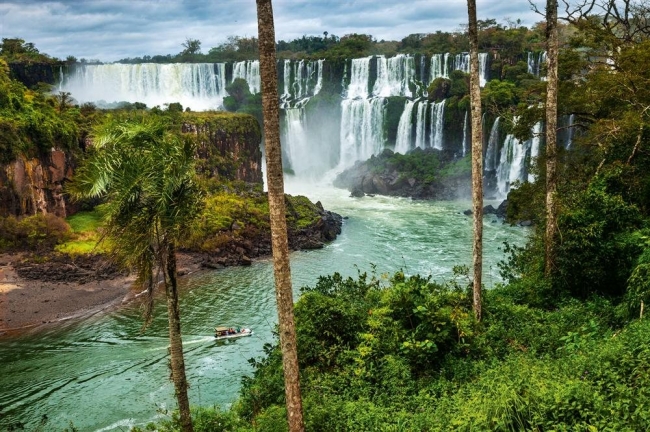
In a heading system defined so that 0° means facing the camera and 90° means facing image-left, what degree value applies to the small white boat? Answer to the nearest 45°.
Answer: approximately 270°

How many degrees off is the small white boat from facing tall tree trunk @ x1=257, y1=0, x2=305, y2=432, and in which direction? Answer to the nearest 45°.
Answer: approximately 90° to its right

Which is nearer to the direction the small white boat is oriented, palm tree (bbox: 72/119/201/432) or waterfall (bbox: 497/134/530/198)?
the waterfall

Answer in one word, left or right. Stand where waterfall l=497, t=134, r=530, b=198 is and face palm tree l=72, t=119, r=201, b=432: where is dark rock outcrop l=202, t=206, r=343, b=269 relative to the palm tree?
right

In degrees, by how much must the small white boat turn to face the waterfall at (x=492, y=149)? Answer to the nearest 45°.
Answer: approximately 45° to its left

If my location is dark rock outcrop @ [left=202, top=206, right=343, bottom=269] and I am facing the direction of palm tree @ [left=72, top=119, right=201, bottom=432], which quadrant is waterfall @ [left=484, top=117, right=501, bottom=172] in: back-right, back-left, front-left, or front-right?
back-left

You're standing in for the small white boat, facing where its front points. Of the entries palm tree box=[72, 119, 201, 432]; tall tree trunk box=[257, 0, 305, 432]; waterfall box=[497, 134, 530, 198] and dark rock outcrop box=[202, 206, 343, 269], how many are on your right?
2

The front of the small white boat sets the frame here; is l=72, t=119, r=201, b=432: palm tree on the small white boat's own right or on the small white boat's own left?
on the small white boat's own right

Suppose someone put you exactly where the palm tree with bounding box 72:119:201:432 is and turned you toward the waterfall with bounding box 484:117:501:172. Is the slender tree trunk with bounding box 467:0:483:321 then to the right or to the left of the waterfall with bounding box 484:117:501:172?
right

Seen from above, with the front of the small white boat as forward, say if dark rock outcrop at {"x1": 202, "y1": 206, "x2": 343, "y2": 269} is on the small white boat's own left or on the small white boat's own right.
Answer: on the small white boat's own left

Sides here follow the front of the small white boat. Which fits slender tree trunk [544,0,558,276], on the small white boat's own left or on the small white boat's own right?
on the small white boat's own right

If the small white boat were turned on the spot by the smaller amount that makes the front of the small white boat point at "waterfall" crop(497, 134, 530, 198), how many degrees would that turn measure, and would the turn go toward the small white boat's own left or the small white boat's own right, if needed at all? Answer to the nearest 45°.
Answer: approximately 45° to the small white boat's own left

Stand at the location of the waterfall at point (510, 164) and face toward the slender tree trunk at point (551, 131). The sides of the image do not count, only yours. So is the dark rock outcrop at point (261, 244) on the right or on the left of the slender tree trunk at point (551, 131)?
right
